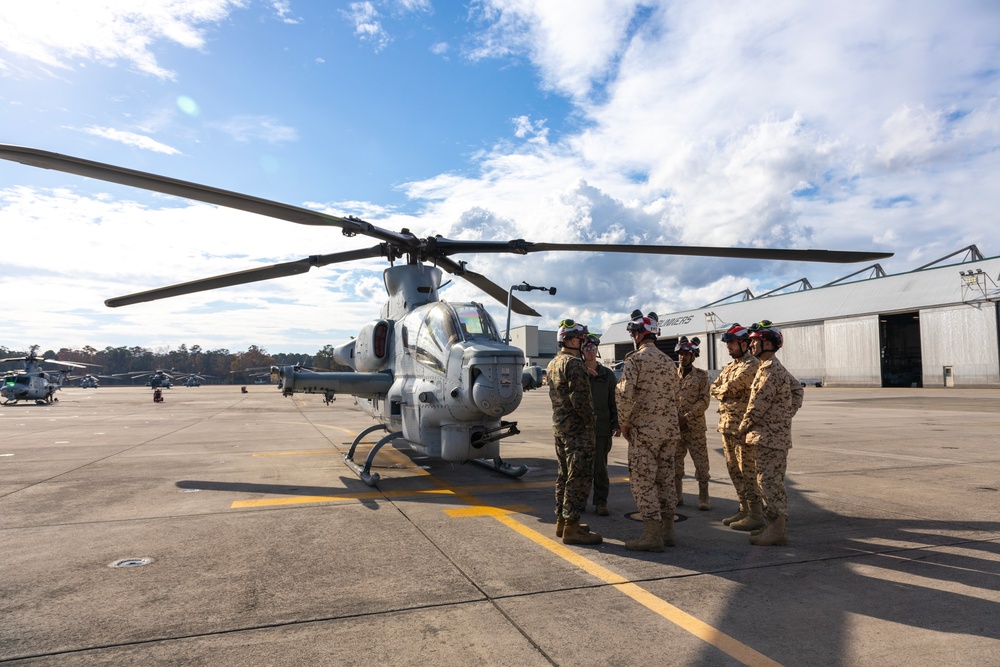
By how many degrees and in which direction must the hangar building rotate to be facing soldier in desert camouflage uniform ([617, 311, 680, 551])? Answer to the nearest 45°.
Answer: approximately 45° to its left

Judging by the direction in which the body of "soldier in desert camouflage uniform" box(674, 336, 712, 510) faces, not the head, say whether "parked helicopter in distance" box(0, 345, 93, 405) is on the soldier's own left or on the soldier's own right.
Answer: on the soldier's own right

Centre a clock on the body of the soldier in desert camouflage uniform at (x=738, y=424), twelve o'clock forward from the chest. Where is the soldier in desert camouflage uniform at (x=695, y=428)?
the soldier in desert camouflage uniform at (x=695, y=428) is roughly at 2 o'clock from the soldier in desert camouflage uniform at (x=738, y=424).

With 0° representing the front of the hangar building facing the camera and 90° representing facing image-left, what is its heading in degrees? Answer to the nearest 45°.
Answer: approximately 45°

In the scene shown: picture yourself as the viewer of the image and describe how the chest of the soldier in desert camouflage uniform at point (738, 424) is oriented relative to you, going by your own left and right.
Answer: facing to the left of the viewer

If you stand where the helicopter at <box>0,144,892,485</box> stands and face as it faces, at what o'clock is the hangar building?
The hangar building is roughly at 9 o'clock from the helicopter.

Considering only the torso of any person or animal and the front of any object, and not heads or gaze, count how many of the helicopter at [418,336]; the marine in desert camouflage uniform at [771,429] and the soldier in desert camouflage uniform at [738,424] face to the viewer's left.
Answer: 2

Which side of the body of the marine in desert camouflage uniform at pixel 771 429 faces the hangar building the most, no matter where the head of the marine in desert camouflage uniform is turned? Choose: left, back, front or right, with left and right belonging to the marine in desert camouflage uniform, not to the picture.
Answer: right

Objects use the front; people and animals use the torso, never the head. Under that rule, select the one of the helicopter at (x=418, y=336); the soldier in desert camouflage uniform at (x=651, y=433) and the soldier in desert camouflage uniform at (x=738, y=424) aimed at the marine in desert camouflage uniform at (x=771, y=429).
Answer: the helicopter

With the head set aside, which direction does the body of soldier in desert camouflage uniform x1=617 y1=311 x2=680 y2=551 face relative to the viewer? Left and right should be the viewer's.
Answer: facing away from the viewer and to the left of the viewer
